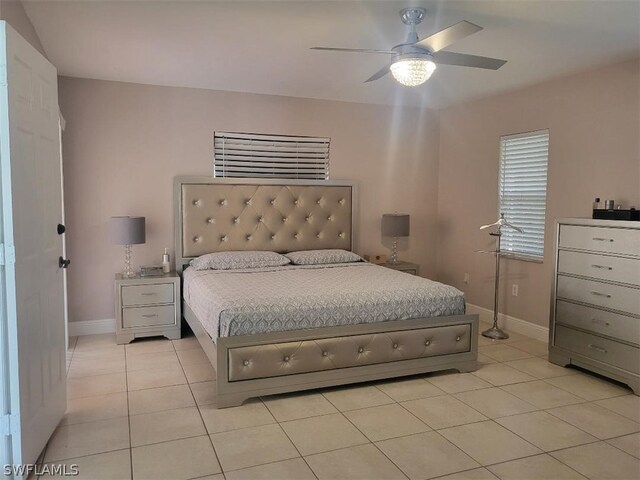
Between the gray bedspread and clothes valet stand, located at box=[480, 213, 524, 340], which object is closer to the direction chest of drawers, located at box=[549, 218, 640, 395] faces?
the gray bedspread

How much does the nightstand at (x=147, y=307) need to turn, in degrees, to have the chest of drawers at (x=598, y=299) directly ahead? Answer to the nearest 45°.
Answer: approximately 45° to its left

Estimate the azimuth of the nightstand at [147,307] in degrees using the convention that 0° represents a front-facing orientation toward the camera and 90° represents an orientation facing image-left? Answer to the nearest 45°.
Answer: approximately 0°

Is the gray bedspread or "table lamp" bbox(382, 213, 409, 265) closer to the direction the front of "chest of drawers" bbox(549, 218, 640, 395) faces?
the gray bedspread

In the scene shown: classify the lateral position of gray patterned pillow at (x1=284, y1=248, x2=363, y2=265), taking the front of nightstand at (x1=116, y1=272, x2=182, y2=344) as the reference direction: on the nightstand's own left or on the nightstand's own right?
on the nightstand's own left

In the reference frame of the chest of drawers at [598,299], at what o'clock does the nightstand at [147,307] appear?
The nightstand is roughly at 1 o'clock from the chest of drawers.

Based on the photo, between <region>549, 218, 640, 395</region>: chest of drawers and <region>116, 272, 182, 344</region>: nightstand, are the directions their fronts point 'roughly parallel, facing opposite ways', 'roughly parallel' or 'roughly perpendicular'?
roughly perpendicular

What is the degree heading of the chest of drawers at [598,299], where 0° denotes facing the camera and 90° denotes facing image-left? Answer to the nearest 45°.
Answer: approximately 45°

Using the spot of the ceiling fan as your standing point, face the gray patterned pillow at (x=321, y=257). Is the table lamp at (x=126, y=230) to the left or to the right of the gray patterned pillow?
left

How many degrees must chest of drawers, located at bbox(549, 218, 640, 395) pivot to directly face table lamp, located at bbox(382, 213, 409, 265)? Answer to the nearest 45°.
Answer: approximately 90° to its right
